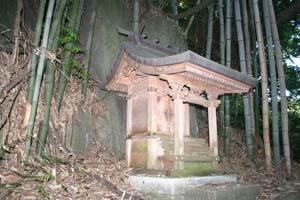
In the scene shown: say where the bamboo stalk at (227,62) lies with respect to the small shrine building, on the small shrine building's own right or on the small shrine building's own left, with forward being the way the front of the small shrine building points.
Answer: on the small shrine building's own left

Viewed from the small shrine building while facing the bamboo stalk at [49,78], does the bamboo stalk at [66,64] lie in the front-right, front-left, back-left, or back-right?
front-right

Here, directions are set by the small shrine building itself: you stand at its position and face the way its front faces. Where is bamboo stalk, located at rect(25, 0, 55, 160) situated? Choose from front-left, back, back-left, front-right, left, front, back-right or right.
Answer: right

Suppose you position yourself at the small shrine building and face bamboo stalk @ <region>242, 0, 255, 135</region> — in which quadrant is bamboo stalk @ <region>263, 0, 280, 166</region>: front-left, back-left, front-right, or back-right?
front-right

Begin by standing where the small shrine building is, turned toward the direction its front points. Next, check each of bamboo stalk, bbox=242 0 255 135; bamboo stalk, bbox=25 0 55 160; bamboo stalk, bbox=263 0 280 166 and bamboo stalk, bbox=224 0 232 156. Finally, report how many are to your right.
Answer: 1

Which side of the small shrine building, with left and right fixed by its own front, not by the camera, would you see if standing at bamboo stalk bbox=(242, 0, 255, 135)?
left

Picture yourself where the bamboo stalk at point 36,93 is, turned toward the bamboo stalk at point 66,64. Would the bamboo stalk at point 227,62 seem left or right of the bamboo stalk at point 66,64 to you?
right

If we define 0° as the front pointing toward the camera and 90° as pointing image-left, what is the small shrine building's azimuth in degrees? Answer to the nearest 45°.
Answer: approximately 315°

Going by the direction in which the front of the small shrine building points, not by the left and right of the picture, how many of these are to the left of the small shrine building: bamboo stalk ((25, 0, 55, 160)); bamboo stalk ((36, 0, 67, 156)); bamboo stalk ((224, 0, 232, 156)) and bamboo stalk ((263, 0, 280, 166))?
2

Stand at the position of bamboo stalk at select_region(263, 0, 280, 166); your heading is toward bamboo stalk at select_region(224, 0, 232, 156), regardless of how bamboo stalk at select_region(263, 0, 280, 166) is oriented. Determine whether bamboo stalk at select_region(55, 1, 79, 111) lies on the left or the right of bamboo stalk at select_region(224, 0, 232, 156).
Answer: left

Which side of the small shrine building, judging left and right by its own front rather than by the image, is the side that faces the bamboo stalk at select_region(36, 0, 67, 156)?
right

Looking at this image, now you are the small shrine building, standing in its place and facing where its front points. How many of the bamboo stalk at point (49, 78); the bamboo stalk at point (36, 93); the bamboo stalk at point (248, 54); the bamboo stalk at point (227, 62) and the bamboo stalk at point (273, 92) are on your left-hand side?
3

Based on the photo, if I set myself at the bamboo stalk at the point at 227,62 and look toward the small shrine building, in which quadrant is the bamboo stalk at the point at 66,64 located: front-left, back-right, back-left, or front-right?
front-right

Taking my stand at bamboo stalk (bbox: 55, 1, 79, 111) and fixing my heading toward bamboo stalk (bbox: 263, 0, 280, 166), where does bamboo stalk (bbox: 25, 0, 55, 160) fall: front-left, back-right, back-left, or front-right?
back-right

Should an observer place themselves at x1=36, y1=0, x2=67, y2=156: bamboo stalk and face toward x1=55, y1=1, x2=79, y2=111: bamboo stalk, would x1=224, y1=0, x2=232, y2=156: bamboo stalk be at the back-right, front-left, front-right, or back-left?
front-right
